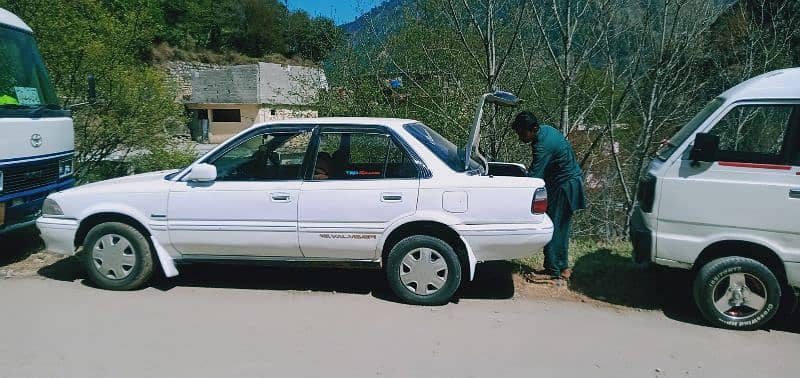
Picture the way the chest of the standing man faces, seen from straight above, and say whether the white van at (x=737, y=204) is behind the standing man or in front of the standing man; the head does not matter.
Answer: behind

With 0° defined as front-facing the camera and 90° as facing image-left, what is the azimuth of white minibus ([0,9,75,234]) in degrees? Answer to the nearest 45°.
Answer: approximately 315°

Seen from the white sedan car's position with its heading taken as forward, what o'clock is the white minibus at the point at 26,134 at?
The white minibus is roughly at 1 o'clock from the white sedan car.

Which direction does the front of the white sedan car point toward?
to the viewer's left

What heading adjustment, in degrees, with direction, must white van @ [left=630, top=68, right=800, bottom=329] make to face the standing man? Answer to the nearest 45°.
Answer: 0° — it already faces them

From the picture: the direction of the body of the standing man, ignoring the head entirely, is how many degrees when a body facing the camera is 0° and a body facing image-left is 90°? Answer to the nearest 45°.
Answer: approximately 90°

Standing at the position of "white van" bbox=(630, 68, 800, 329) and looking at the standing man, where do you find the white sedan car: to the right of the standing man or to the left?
left

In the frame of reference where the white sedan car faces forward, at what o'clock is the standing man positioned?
The standing man is roughly at 6 o'clock from the white sedan car.

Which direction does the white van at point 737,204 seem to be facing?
to the viewer's left
